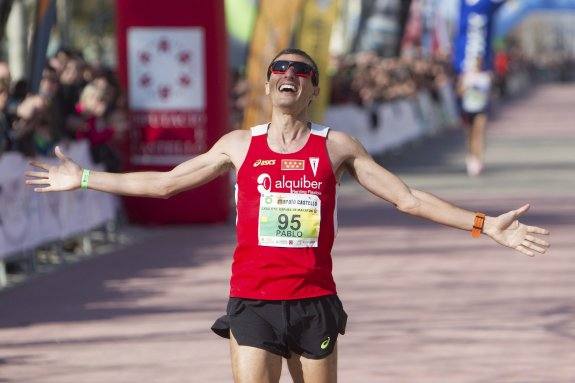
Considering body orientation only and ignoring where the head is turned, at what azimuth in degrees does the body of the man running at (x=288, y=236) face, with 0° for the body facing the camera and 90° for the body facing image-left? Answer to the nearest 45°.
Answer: approximately 0°

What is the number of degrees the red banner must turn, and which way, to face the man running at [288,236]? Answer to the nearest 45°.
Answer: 0° — it already faces them

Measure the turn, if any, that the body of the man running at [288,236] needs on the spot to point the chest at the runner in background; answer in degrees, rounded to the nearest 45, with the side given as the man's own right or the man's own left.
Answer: approximately 180°

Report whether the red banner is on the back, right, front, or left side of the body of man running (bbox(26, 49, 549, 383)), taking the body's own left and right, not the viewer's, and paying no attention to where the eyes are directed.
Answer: back

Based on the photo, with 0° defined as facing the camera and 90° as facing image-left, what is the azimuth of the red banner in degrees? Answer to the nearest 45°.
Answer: approximately 0°
